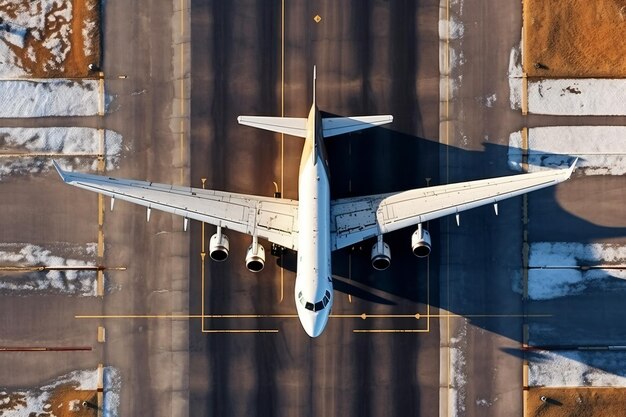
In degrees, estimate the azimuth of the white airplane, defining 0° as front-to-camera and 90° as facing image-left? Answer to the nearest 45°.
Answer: approximately 0°
